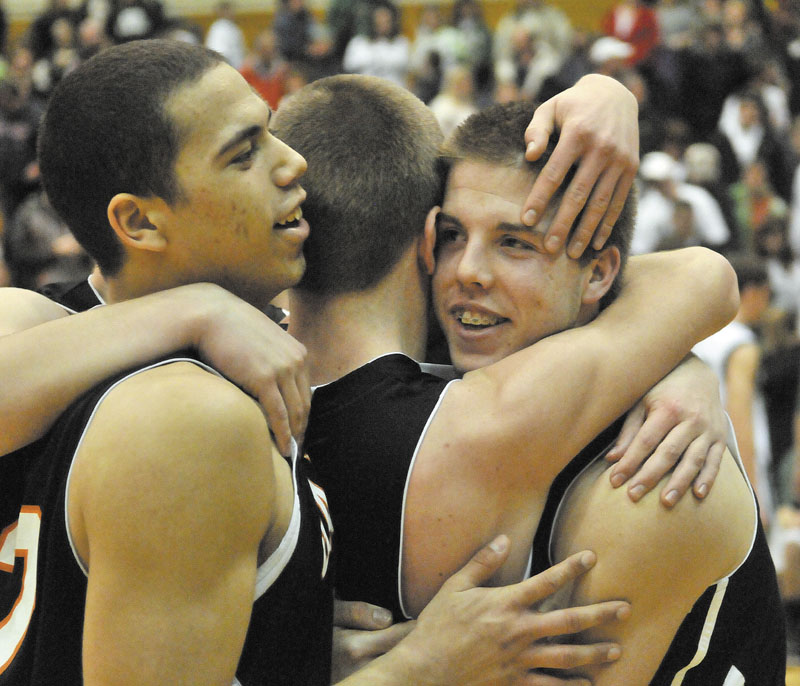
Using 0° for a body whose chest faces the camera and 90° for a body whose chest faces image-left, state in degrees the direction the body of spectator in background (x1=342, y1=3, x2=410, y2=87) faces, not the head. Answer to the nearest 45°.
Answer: approximately 0°

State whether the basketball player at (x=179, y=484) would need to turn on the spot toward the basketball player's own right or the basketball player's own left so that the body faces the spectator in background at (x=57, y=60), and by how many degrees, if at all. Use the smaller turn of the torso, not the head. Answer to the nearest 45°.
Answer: approximately 90° to the basketball player's own left

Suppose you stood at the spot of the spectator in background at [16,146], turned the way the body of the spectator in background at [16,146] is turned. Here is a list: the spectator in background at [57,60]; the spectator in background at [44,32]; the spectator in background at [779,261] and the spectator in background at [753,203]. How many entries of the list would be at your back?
2

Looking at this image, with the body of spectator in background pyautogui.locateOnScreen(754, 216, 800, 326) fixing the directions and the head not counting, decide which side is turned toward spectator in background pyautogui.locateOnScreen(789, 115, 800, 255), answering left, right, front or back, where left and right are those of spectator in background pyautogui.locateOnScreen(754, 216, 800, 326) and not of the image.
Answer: back

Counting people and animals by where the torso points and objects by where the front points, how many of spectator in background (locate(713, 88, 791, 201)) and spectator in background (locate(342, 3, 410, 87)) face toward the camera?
2

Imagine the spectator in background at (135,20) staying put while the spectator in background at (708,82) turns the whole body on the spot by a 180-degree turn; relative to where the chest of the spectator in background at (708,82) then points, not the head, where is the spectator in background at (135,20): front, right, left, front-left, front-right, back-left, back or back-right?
left

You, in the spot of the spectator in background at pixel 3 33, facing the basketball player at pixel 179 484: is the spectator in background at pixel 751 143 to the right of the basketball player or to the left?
left
